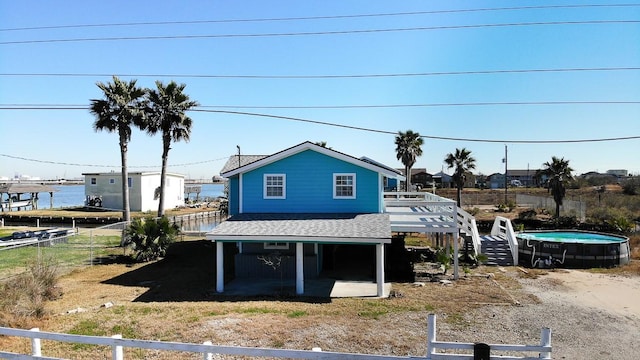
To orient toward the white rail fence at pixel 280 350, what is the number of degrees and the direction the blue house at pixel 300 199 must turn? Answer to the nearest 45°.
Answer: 0° — it already faces it

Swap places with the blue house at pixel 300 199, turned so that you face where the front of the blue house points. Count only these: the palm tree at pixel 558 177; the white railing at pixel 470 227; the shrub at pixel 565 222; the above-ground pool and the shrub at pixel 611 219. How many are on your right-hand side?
0

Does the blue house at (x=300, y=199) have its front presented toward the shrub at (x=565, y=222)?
no

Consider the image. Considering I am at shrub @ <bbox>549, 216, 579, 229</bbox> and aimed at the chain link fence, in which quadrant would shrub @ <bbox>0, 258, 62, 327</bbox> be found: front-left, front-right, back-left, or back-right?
front-left

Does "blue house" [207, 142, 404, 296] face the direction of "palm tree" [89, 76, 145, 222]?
no

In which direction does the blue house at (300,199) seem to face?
toward the camera

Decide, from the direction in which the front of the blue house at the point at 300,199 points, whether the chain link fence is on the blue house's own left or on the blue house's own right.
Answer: on the blue house's own right

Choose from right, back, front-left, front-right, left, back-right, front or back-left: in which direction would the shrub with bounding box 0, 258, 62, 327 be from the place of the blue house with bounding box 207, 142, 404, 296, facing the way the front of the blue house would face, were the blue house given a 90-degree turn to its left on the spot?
back-right

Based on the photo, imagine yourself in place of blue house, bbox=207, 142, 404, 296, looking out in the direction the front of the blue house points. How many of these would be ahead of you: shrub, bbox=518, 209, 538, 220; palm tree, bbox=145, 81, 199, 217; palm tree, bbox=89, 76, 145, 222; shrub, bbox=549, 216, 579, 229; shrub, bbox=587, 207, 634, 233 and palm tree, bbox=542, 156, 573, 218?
0

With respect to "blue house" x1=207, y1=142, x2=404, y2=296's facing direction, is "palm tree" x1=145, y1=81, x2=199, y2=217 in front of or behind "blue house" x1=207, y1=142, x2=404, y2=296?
behind

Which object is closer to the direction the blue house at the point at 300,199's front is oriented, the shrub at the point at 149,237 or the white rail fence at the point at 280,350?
the white rail fence

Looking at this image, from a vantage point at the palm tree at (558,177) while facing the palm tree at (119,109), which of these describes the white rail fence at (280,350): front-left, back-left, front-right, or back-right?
front-left

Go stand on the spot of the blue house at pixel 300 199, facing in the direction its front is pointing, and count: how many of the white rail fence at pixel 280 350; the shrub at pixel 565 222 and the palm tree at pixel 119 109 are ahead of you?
1

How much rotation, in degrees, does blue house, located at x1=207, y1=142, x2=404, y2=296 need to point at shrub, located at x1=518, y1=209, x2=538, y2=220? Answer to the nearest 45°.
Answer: approximately 135° to its left

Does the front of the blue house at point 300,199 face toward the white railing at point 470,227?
no

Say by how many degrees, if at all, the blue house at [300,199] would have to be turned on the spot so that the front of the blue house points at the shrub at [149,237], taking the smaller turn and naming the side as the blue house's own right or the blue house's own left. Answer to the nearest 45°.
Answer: approximately 135° to the blue house's own right
